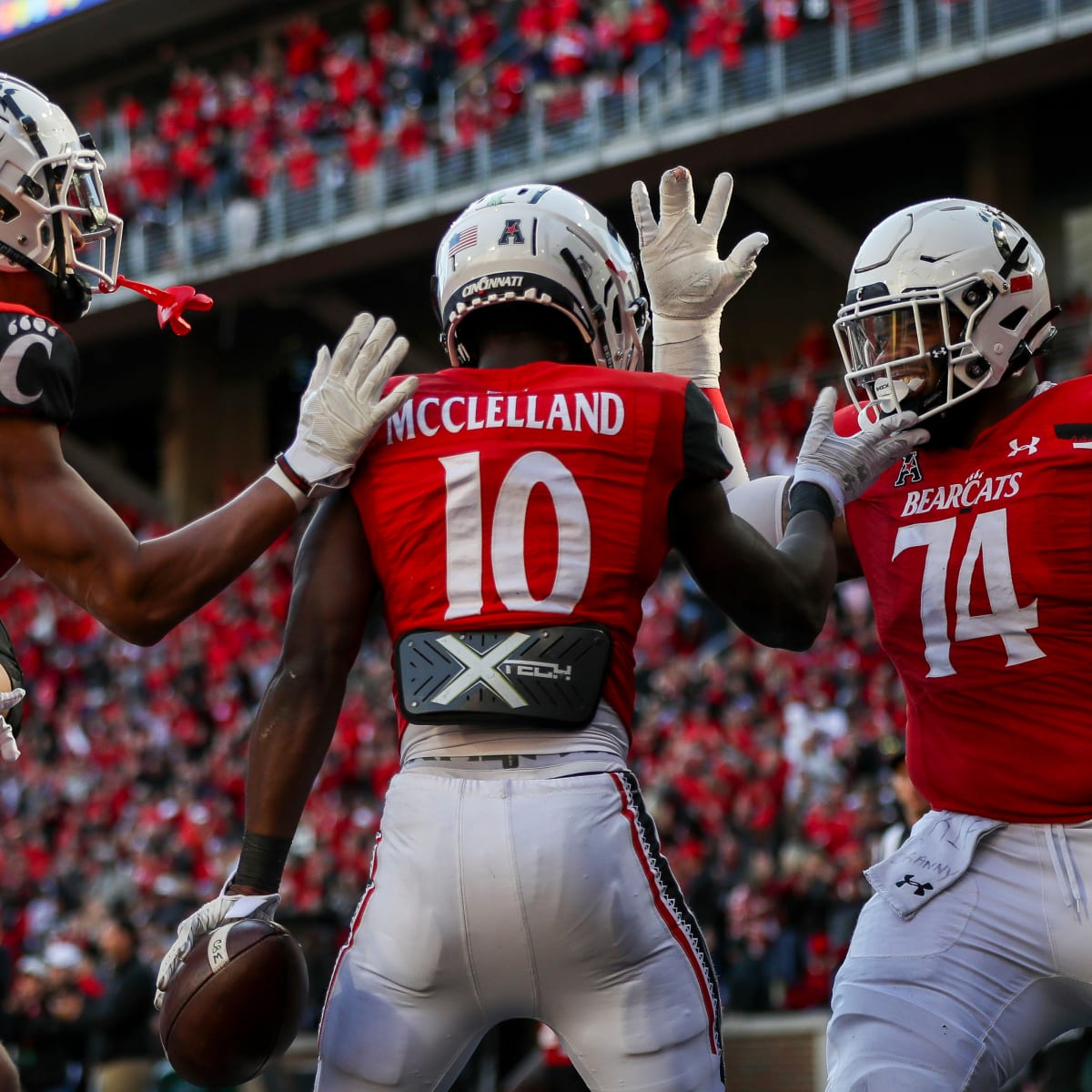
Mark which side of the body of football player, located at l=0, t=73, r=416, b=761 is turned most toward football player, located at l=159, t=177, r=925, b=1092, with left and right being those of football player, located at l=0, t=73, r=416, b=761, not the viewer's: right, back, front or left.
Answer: front

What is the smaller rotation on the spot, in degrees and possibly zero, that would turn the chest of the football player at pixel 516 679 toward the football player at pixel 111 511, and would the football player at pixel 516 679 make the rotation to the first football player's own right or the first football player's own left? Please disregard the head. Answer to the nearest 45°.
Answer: approximately 90° to the first football player's own left

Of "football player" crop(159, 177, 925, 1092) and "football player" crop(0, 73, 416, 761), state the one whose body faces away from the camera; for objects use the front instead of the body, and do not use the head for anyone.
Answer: "football player" crop(159, 177, 925, 1092)

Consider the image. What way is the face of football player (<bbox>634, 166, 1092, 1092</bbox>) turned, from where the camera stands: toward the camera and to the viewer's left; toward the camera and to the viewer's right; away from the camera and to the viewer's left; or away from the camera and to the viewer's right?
toward the camera and to the viewer's left

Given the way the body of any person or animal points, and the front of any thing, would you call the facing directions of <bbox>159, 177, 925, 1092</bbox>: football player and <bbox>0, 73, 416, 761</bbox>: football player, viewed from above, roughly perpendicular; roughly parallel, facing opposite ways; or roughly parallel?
roughly perpendicular

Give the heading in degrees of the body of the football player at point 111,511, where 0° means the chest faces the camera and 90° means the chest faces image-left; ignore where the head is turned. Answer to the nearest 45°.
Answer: approximately 270°

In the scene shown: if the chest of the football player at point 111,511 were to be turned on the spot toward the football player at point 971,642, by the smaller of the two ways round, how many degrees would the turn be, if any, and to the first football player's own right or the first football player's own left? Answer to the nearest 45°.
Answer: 0° — they already face them

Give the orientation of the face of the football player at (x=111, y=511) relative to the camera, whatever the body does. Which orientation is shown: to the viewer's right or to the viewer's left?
to the viewer's right

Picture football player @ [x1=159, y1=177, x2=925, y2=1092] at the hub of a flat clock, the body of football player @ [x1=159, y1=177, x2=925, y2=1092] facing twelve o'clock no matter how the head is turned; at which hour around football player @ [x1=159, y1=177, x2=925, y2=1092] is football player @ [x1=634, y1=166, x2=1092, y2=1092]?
football player @ [x1=634, y1=166, x2=1092, y2=1092] is roughly at 2 o'clock from football player @ [x1=159, y1=177, x2=925, y2=1092].

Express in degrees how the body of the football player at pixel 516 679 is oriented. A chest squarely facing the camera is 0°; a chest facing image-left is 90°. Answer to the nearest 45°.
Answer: approximately 180°

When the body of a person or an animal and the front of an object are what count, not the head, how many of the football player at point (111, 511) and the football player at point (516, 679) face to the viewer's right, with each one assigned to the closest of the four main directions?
1
